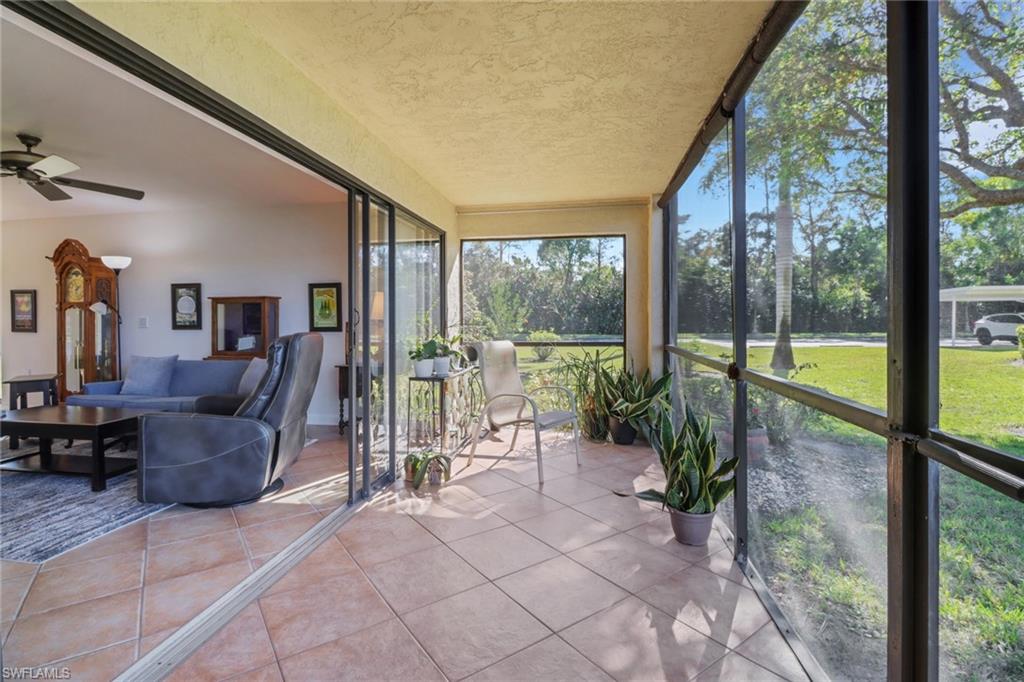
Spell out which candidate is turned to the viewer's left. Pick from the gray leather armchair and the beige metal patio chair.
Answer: the gray leather armchair

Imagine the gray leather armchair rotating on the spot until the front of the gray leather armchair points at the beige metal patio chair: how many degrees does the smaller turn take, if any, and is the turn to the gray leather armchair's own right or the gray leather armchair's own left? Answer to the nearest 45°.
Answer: approximately 180°

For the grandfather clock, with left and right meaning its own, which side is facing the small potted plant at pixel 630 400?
left

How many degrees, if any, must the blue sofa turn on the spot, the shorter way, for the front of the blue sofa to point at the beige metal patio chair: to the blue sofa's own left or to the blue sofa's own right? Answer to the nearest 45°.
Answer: approximately 90° to the blue sofa's own left

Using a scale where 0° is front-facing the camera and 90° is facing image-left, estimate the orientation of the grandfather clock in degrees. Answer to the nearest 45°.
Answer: approximately 45°

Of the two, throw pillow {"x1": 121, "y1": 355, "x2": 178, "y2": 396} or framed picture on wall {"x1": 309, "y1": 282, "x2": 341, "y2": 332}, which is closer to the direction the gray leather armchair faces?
the throw pillow

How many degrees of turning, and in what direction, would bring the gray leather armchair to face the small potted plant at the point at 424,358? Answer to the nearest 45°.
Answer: approximately 180°

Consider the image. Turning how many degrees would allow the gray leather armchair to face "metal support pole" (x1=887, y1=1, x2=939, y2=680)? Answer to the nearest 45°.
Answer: approximately 135° to its left

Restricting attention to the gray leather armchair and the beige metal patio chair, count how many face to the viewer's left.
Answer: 1

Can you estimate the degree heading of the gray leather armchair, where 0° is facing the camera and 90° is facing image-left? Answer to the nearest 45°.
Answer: approximately 90°

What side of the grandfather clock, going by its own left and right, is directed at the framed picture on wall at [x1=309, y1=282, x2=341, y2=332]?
left
